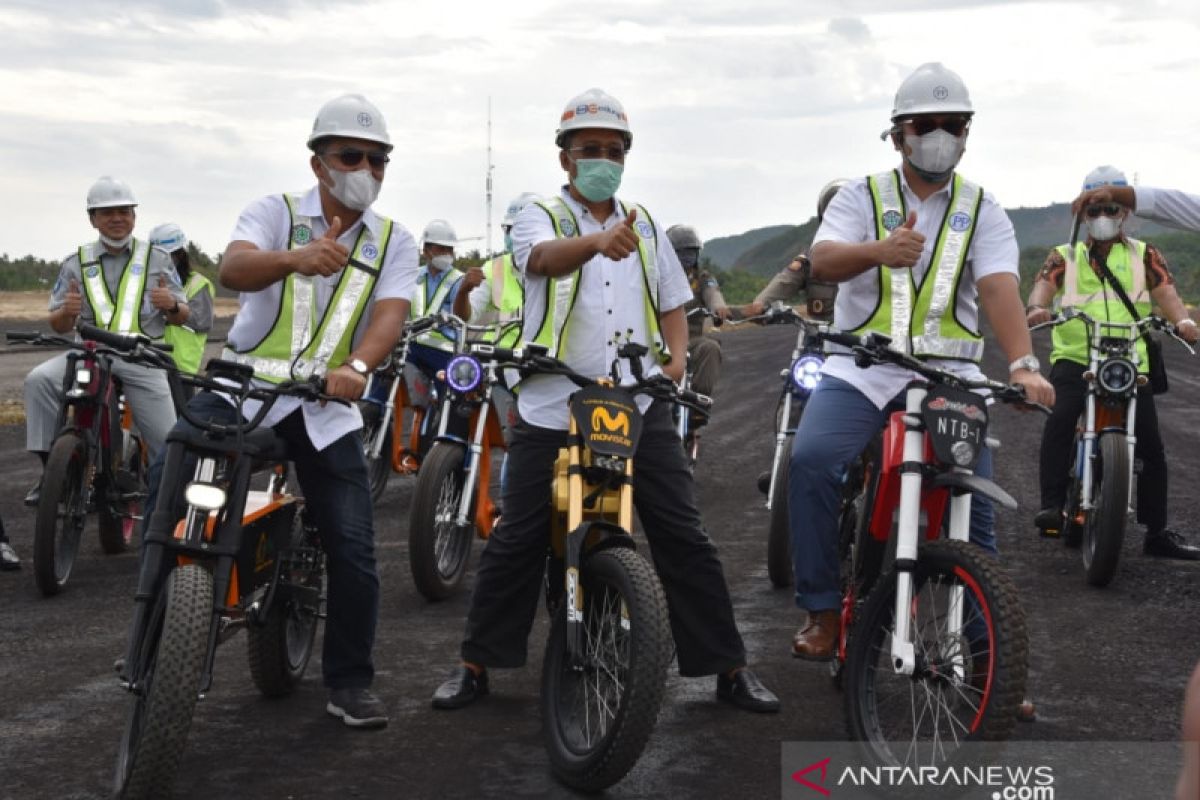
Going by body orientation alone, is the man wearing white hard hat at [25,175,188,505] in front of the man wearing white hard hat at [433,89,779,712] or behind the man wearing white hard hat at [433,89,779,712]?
behind

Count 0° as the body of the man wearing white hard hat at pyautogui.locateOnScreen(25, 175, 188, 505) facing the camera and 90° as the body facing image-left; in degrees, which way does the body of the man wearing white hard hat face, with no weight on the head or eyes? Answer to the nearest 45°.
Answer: approximately 0°

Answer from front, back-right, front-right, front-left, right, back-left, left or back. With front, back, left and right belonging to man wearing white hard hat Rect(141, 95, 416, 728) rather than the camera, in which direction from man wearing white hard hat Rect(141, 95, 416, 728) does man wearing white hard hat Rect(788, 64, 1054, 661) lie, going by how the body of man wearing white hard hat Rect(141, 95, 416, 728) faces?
left

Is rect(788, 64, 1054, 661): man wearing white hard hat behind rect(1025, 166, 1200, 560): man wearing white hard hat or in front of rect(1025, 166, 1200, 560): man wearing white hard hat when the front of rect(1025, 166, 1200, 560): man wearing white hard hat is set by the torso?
in front

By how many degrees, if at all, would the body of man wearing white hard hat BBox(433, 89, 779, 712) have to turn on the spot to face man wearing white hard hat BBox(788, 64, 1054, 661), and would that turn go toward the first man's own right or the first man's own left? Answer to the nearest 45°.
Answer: approximately 90° to the first man's own left

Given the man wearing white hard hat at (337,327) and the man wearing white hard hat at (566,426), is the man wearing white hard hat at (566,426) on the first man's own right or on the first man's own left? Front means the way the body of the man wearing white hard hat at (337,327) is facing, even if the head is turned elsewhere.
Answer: on the first man's own left
